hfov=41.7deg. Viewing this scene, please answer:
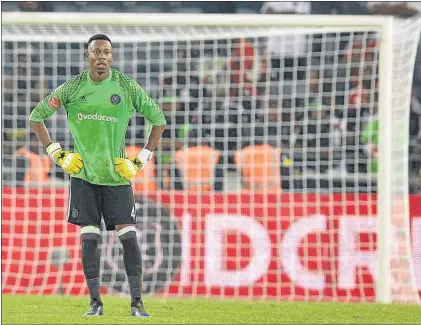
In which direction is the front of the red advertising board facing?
toward the camera

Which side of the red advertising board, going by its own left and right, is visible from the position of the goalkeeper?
front

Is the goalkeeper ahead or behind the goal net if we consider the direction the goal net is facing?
ahead

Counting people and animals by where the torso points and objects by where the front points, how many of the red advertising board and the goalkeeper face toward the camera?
2

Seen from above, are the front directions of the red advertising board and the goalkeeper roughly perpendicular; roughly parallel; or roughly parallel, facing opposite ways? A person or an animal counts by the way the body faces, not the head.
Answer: roughly parallel

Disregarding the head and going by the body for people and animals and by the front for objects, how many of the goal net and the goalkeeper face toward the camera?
2

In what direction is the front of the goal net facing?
toward the camera

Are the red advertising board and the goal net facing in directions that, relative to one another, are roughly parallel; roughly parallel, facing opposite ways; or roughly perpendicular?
roughly parallel
